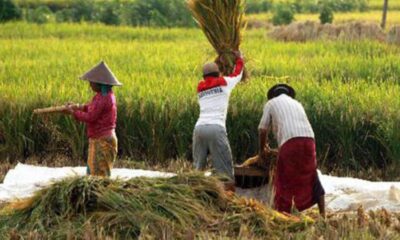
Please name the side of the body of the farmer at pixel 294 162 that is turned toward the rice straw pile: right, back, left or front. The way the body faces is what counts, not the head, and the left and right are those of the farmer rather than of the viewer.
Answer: left

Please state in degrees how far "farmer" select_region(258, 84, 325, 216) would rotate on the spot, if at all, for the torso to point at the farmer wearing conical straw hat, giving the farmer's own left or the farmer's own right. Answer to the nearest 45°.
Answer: approximately 45° to the farmer's own left

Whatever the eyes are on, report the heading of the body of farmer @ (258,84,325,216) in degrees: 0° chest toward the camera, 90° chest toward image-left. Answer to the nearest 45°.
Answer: approximately 135°

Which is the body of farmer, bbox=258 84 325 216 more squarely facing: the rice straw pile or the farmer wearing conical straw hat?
the farmer wearing conical straw hat
